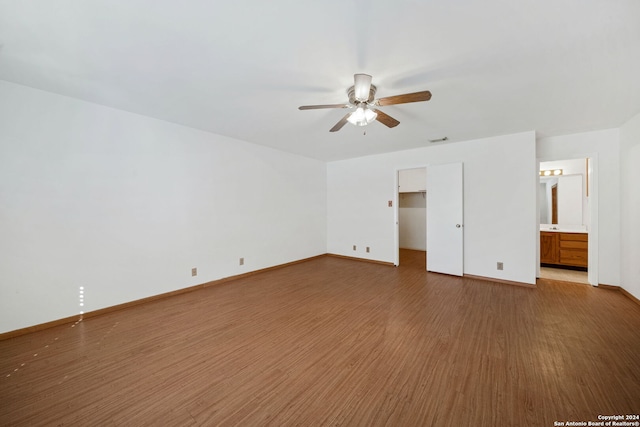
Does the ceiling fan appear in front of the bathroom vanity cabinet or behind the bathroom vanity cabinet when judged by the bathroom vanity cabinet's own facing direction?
in front

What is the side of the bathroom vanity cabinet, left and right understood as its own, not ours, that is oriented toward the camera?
front
